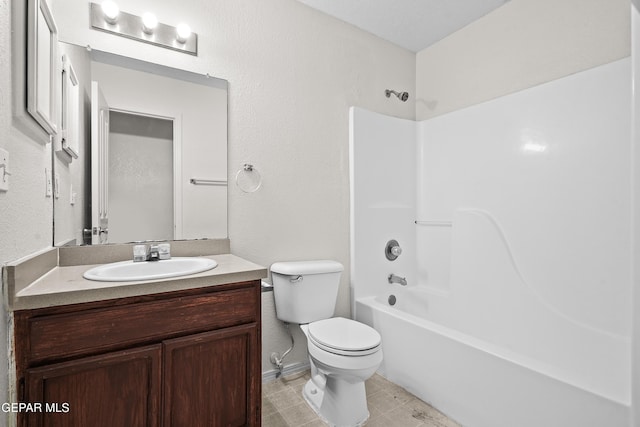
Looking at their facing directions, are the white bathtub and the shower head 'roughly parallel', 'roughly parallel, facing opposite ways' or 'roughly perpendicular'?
roughly perpendicular

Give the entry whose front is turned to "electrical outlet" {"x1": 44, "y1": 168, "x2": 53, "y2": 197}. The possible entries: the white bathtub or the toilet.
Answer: the white bathtub

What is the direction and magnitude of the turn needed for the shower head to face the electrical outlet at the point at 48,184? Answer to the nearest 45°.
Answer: approximately 90° to its right

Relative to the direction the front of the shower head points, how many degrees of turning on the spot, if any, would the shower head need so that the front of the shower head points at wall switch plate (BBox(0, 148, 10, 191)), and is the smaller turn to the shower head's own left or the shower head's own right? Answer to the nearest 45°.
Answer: approximately 90° to the shower head's own right

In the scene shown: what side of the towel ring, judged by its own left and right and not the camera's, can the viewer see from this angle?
front

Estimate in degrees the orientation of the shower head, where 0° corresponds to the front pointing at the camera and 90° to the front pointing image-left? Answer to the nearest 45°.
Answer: approximately 315°

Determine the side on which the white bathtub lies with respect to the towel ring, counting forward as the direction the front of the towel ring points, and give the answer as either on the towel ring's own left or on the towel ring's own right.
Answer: on the towel ring's own left

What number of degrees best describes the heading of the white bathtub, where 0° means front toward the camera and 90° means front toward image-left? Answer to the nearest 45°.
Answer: approximately 45°
